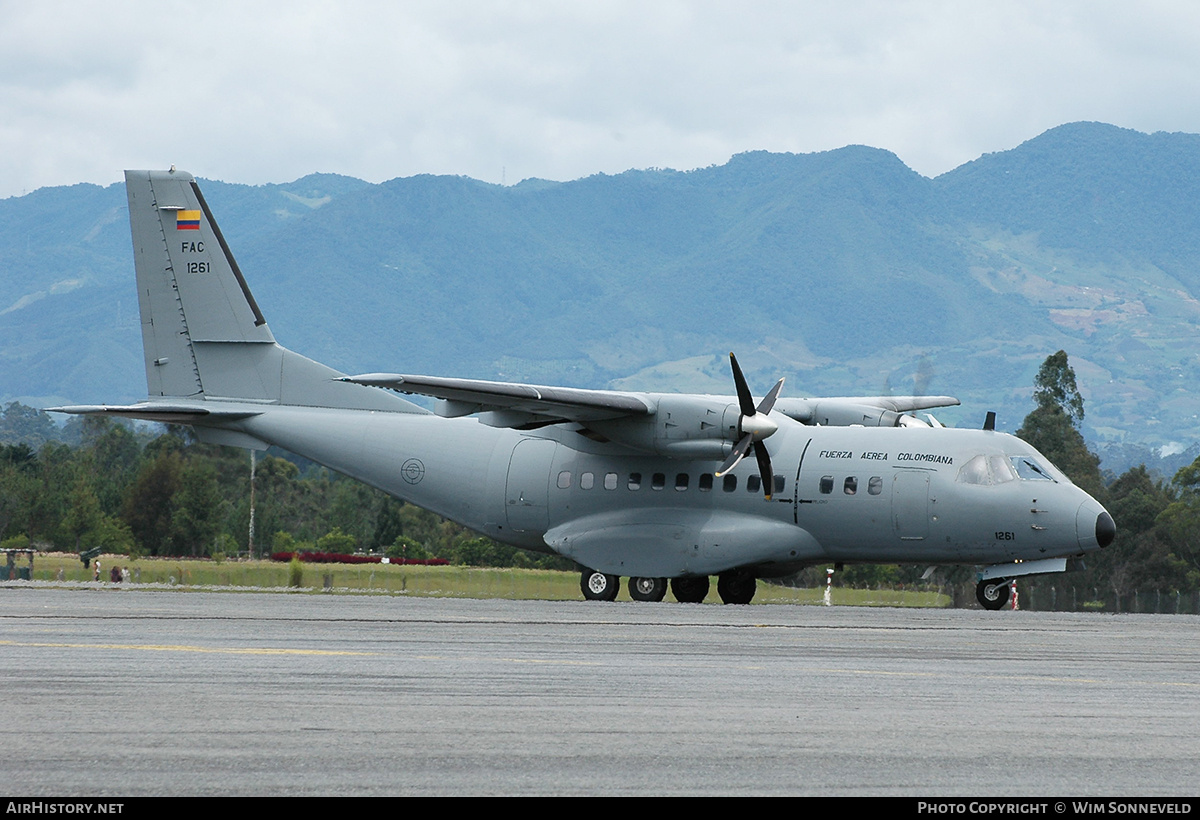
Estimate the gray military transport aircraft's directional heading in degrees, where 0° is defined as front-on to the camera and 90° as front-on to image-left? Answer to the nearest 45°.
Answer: approximately 315°
